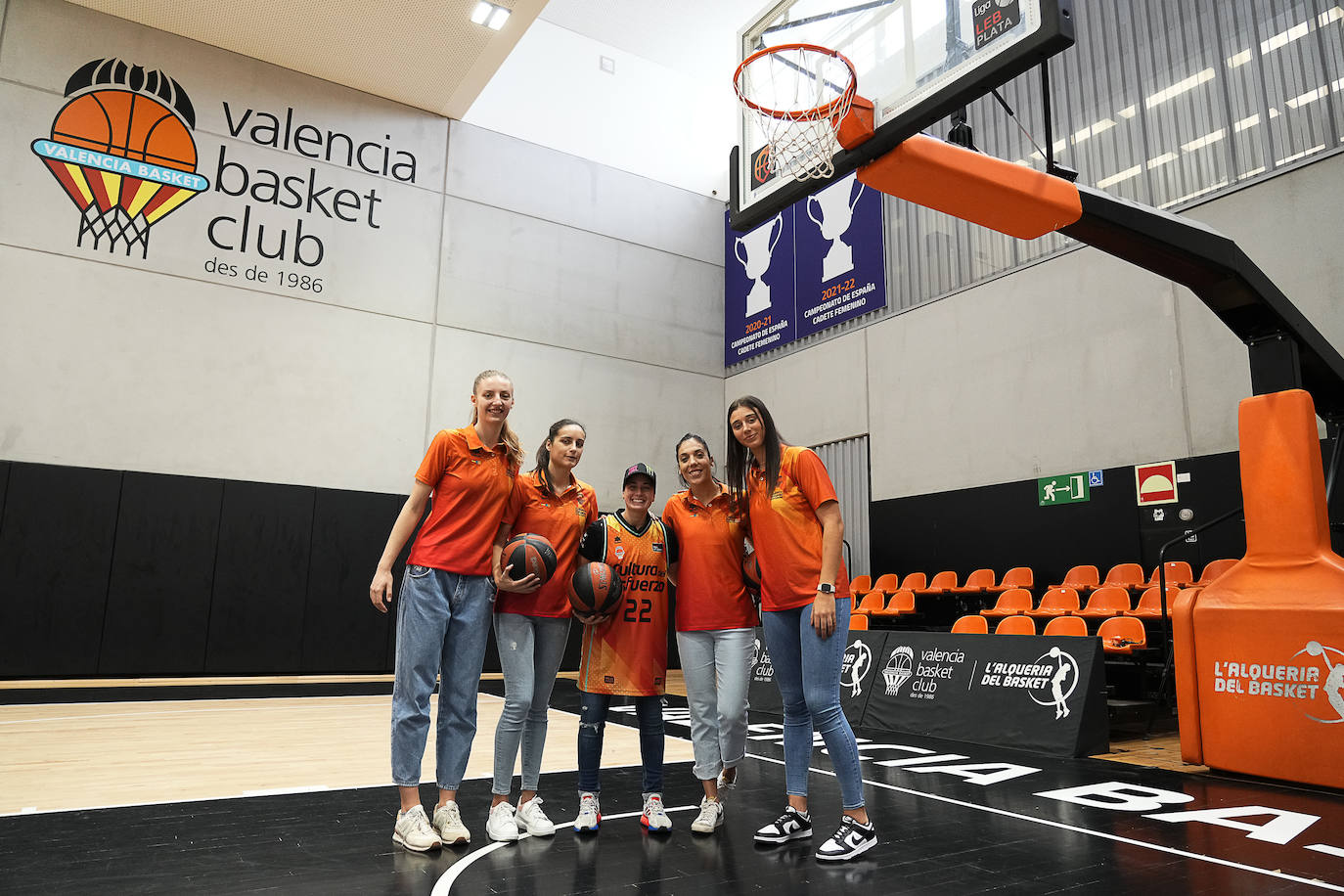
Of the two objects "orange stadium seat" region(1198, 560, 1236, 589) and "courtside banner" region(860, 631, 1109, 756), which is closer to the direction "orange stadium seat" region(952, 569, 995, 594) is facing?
the courtside banner

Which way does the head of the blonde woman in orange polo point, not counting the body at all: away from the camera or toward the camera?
toward the camera

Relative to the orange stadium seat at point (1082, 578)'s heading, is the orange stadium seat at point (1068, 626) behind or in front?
in front

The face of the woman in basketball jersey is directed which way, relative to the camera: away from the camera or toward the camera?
toward the camera

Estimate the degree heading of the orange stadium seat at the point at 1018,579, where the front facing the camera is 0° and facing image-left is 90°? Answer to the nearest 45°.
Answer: approximately 45°

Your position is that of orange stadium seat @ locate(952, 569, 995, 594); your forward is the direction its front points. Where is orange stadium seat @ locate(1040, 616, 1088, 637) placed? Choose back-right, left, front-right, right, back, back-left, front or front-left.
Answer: front-left

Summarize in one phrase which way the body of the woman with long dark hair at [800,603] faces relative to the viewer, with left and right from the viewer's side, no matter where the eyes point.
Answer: facing the viewer and to the left of the viewer

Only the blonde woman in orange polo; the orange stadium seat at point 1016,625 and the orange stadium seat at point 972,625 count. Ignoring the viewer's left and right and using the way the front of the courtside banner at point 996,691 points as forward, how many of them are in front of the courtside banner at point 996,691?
1

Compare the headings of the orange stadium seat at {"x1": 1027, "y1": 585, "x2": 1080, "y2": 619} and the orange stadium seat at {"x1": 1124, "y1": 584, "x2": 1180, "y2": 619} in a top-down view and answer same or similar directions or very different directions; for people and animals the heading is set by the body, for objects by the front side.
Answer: same or similar directions

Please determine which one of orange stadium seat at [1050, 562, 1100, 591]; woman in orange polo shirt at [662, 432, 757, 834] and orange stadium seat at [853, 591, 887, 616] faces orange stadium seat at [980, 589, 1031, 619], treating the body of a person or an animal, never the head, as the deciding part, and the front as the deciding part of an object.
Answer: orange stadium seat at [1050, 562, 1100, 591]

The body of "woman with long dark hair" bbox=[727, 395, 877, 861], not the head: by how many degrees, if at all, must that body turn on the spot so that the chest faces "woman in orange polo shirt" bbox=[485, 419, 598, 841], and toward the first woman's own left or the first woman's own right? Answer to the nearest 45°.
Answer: approximately 45° to the first woman's own right

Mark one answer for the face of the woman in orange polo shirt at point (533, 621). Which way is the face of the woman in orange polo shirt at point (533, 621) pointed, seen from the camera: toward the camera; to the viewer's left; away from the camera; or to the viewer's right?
toward the camera

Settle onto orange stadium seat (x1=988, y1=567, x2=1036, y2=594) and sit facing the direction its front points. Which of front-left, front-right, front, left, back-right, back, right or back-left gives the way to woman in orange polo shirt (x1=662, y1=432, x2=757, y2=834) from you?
front-left

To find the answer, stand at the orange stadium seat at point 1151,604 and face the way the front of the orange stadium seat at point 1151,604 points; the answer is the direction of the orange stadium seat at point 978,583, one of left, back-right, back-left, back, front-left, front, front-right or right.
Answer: right

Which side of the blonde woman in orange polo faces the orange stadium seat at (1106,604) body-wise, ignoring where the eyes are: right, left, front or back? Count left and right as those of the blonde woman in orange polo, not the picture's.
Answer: left

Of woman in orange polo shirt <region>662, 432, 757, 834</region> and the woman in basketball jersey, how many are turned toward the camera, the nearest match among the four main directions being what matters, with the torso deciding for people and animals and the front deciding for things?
2

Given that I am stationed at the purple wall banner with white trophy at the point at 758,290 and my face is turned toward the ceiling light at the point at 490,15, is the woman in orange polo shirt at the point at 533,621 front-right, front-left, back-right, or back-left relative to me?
front-left

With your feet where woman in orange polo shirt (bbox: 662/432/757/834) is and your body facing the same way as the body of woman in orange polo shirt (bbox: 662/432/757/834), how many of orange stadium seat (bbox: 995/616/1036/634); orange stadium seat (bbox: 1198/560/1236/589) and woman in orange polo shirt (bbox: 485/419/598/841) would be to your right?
1

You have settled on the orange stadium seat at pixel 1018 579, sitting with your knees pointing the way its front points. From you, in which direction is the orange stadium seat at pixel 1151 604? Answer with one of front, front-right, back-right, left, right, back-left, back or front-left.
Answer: left
